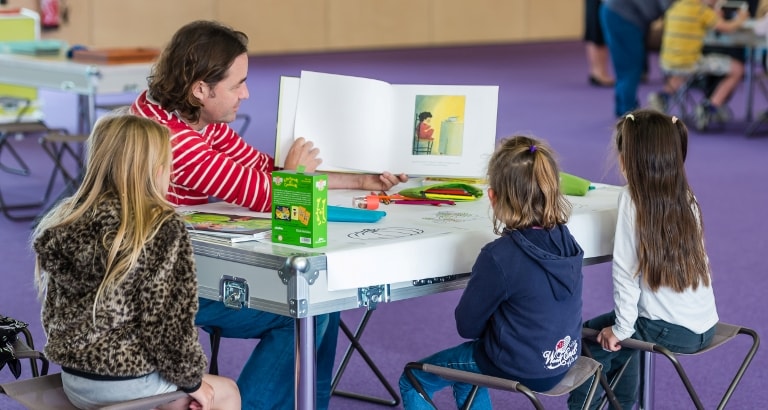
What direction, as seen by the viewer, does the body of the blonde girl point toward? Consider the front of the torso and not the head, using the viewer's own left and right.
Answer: facing away from the viewer and to the right of the viewer

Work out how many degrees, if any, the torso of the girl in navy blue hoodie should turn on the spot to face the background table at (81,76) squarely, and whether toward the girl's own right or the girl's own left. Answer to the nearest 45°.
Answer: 0° — they already face it

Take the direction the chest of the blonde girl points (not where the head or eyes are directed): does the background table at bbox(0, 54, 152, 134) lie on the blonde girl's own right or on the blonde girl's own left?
on the blonde girl's own left

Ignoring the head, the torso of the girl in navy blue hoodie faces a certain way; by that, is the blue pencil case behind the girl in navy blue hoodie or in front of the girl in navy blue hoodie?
in front

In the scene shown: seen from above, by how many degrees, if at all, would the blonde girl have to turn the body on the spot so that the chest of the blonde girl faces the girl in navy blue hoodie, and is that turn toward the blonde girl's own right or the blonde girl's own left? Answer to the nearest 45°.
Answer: approximately 45° to the blonde girl's own right

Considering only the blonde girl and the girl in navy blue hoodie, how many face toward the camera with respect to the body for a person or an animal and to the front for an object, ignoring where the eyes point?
0

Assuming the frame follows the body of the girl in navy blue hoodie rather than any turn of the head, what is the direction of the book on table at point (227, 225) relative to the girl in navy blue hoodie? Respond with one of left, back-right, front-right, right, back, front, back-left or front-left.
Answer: front-left

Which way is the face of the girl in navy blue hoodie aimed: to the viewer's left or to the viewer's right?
to the viewer's left

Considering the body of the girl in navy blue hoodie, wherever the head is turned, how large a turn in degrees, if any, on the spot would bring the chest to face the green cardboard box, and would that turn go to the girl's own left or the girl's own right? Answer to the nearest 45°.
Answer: approximately 45° to the girl's own left

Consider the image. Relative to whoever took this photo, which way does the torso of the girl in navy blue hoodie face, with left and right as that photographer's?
facing away from the viewer and to the left of the viewer

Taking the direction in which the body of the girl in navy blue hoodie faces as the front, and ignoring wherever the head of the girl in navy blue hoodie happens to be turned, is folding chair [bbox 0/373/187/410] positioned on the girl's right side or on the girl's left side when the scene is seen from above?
on the girl's left side
